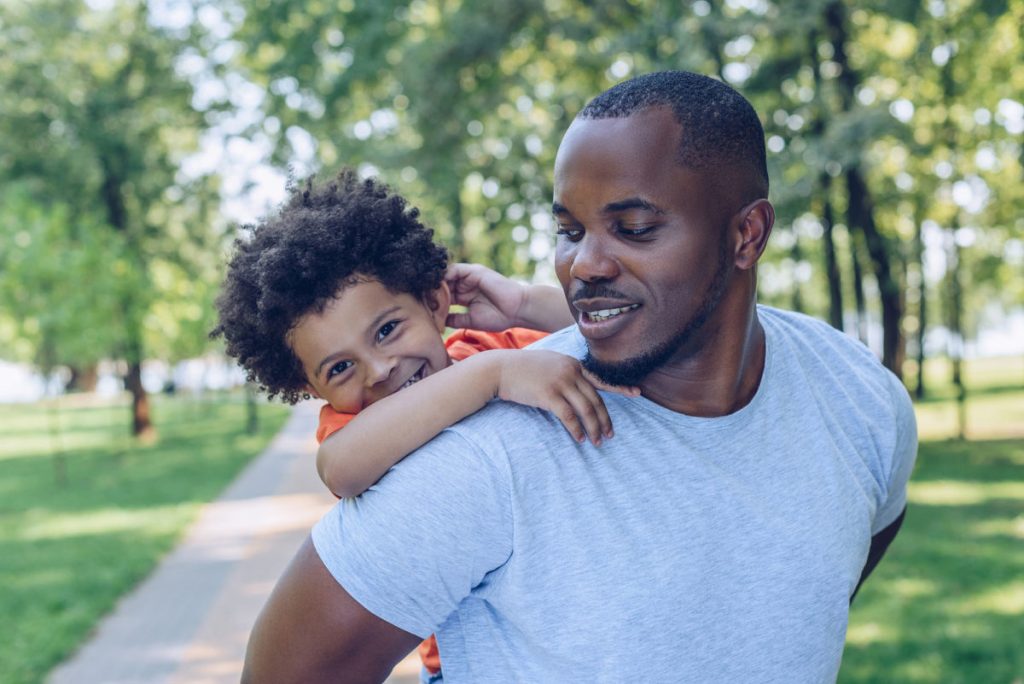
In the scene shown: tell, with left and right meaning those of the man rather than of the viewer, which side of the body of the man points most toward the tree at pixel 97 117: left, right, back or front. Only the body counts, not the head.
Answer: back

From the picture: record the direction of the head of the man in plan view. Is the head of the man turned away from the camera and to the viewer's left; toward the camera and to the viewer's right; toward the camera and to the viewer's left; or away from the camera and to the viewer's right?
toward the camera and to the viewer's left

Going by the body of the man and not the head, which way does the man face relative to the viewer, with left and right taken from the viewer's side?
facing the viewer and to the right of the viewer
